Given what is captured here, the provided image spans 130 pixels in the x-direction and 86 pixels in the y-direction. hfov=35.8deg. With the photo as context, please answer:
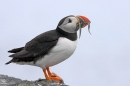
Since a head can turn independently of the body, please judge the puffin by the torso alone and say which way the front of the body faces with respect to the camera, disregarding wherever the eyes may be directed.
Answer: to the viewer's right
